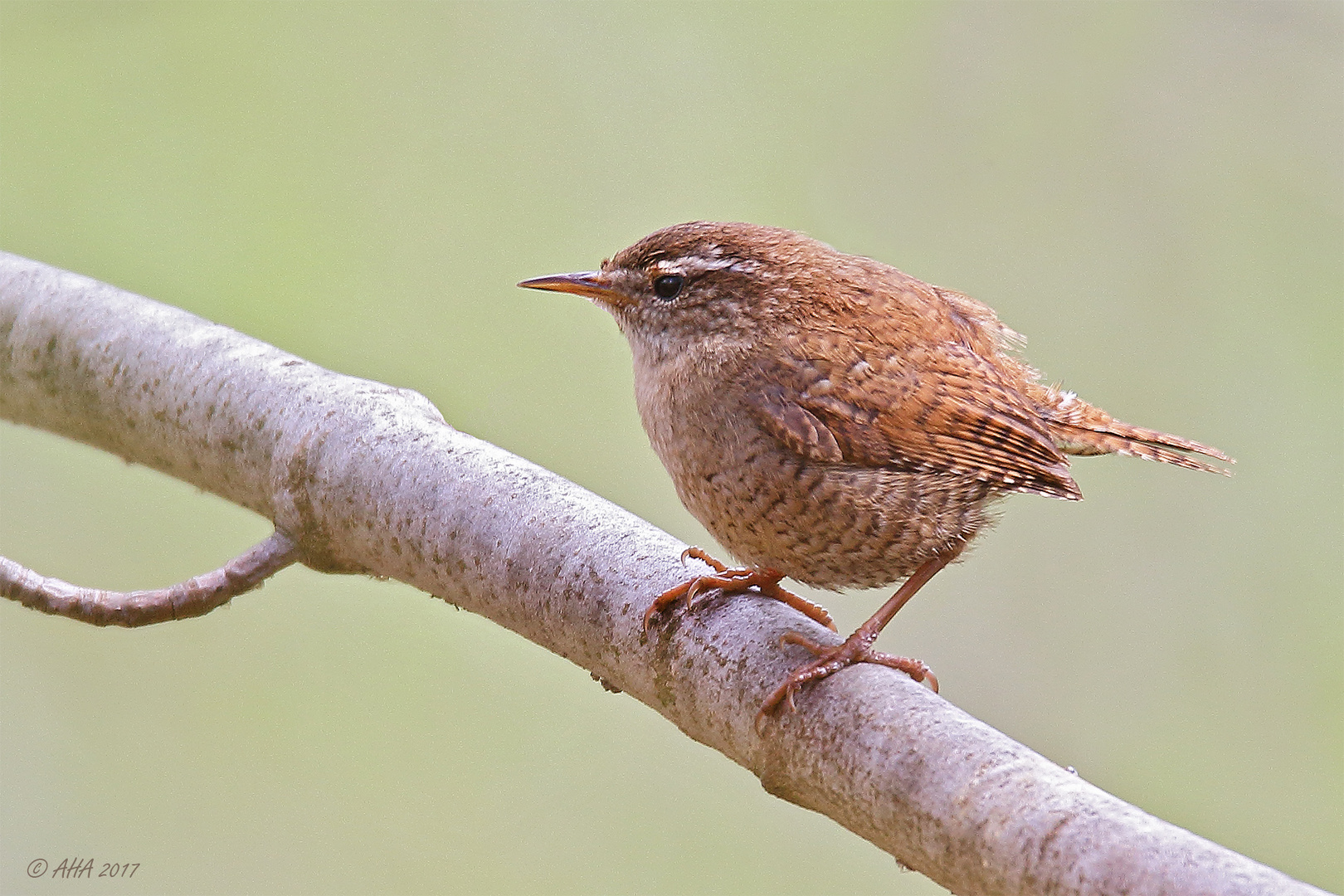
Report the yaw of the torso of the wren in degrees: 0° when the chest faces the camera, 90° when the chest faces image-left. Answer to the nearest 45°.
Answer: approximately 90°
